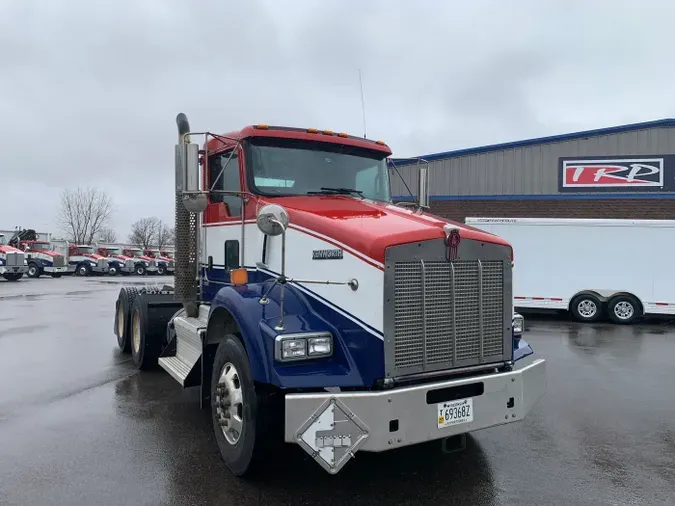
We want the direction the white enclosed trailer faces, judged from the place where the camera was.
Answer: facing to the left of the viewer

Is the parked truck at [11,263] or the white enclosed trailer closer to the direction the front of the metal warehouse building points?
the white enclosed trailer

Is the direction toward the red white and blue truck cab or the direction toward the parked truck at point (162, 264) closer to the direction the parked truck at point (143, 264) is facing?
the red white and blue truck cab

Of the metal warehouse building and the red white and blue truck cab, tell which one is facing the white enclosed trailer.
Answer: the metal warehouse building

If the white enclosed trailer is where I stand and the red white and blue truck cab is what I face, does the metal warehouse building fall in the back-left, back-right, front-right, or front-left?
back-right

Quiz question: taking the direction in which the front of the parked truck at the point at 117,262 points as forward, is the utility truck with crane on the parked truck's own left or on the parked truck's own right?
on the parked truck's own right

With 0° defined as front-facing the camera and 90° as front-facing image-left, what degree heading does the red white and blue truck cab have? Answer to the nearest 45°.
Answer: approximately 315°

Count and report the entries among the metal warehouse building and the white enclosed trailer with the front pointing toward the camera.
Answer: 1

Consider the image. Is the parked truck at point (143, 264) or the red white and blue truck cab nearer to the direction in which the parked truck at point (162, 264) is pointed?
the red white and blue truck cab

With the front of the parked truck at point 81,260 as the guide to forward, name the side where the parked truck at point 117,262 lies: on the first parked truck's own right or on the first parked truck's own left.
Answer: on the first parked truck's own left

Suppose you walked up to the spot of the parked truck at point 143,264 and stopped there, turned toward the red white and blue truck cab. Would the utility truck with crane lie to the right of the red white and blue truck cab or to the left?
right
